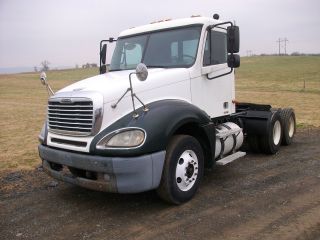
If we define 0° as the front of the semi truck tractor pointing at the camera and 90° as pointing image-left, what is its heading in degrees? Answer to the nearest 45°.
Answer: approximately 45°
